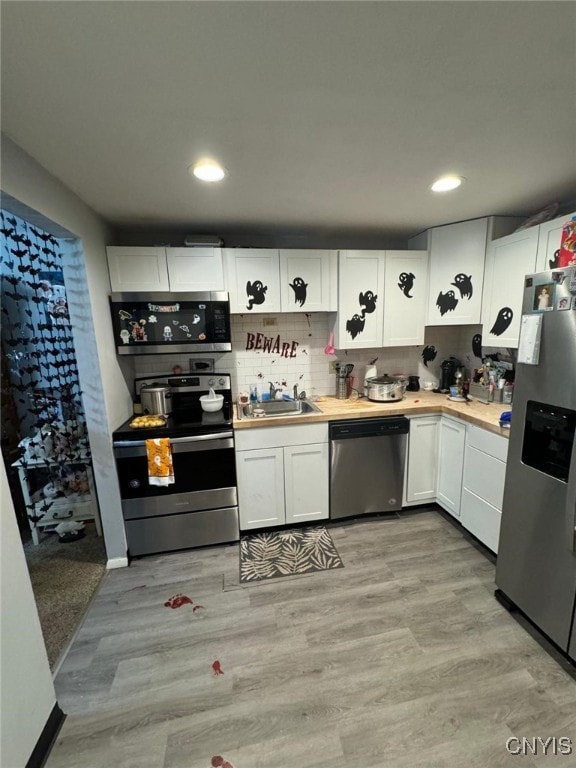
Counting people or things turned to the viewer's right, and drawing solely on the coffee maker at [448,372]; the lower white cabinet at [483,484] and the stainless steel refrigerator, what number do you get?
0

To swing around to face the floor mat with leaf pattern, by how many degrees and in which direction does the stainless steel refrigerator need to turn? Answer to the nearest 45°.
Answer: approximately 45° to its right

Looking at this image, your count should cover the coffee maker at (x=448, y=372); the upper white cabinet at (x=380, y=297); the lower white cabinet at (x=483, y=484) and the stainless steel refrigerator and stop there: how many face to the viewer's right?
0

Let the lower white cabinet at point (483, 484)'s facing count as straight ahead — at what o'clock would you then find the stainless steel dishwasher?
The stainless steel dishwasher is roughly at 1 o'clock from the lower white cabinet.

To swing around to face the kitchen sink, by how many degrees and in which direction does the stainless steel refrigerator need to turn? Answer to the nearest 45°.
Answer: approximately 45° to its right

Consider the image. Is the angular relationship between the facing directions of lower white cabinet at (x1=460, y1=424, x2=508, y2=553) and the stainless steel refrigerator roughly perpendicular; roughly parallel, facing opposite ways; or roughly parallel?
roughly parallel

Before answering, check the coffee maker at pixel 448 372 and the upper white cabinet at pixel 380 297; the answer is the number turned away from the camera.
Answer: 0

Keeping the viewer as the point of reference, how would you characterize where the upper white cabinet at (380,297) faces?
facing the viewer

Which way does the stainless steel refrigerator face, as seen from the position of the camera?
facing the viewer and to the left of the viewer

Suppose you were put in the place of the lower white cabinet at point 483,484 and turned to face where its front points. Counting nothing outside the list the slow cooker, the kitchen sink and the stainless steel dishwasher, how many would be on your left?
0

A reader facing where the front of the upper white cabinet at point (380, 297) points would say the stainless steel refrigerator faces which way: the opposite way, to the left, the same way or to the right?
to the right

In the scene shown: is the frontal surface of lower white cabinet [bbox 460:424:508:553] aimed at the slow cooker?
no

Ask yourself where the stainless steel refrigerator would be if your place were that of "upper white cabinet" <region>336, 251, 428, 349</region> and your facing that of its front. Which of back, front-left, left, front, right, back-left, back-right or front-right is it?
front-left
